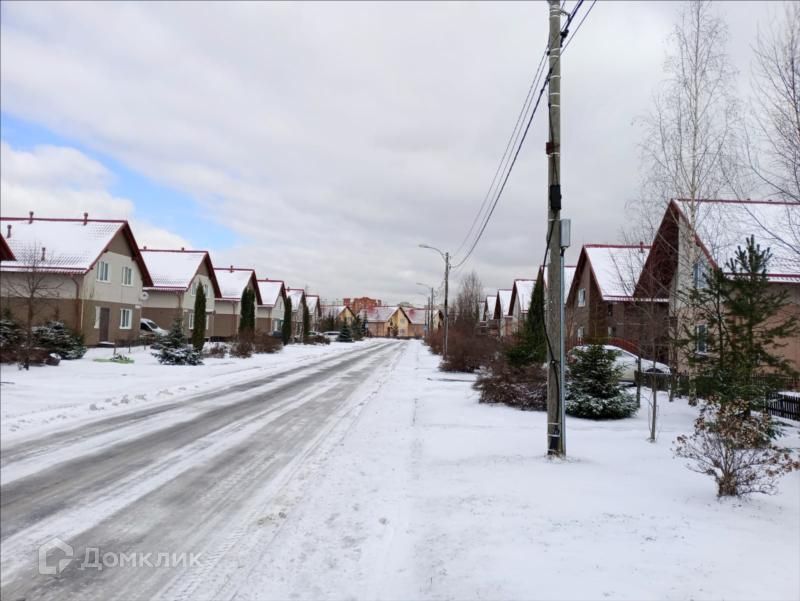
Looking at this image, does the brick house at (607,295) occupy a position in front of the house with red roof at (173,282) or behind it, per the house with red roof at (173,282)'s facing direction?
in front

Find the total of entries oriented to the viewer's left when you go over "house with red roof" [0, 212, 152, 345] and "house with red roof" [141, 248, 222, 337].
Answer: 0

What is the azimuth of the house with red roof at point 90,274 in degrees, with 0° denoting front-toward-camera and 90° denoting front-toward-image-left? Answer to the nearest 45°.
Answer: approximately 315°

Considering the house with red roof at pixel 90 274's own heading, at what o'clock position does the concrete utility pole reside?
The concrete utility pole is roughly at 1 o'clock from the house with red roof.

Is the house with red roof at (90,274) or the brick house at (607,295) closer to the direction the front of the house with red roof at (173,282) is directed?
the brick house

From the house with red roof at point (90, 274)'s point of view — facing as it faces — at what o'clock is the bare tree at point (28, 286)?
The bare tree is roughly at 2 o'clock from the house with red roof.

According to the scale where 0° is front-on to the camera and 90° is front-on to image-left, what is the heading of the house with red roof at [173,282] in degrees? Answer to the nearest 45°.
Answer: approximately 315°

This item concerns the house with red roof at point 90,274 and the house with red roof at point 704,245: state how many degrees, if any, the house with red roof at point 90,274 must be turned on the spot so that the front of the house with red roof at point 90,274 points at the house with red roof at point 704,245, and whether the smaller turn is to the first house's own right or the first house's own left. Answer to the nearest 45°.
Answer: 0° — it already faces it
